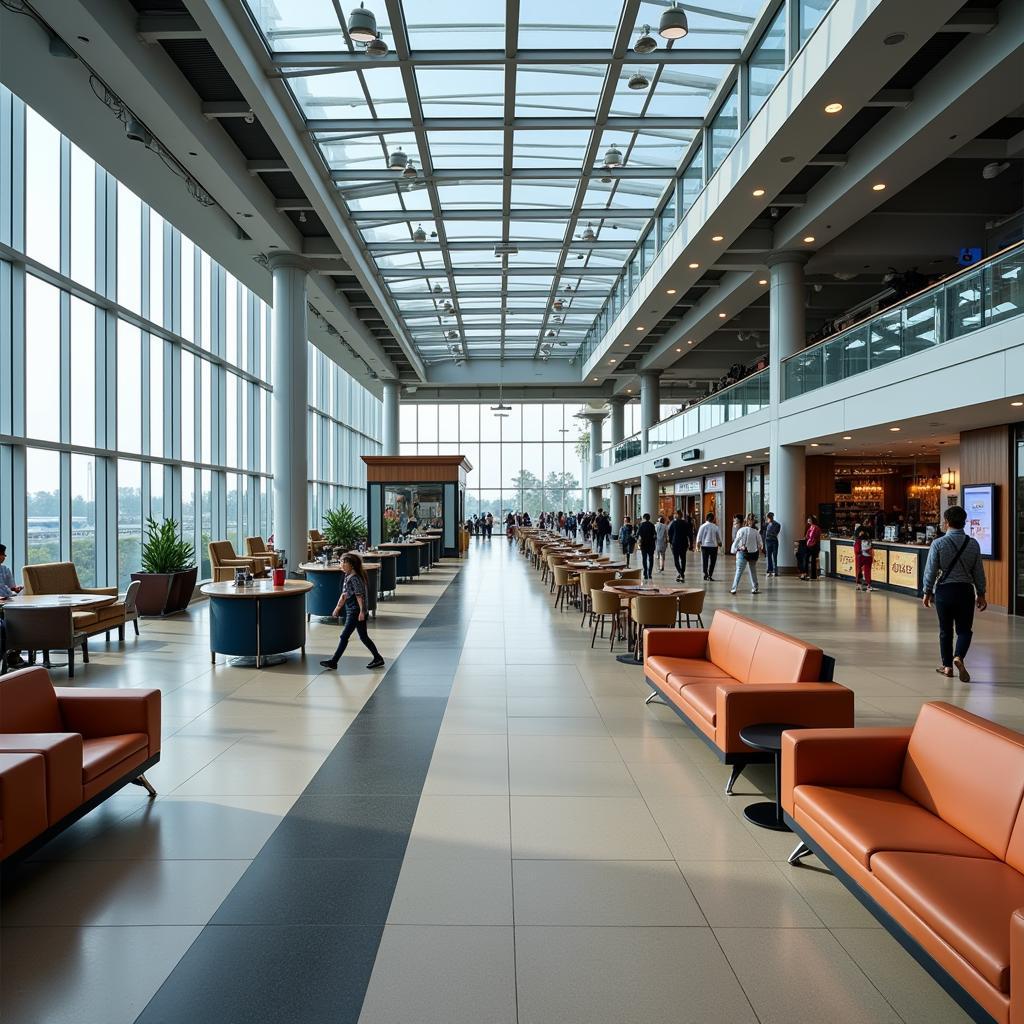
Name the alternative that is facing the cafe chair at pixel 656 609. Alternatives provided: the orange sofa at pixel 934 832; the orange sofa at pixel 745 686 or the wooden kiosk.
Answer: the wooden kiosk

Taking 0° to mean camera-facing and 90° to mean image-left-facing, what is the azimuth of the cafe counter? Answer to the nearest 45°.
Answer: approximately 45°

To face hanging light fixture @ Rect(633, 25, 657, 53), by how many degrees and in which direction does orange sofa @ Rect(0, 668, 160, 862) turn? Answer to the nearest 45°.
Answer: approximately 90° to its left

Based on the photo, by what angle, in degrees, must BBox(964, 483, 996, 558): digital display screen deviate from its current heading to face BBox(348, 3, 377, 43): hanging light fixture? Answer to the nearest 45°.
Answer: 0° — it already faces it

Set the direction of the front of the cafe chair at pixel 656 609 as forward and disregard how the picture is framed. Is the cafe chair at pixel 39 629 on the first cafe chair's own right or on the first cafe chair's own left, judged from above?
on the first cafe chair's own left

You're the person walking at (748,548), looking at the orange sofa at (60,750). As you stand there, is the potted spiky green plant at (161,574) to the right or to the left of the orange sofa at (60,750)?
right

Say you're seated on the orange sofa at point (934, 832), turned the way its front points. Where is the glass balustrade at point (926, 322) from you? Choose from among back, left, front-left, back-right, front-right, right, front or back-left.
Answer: back-right

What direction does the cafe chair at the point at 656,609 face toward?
away from the camera
